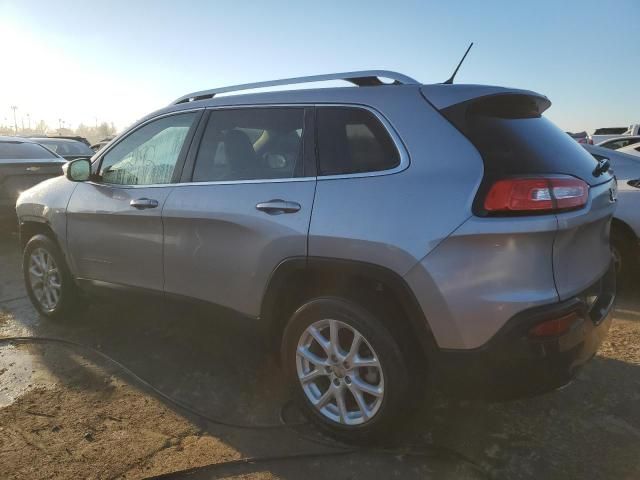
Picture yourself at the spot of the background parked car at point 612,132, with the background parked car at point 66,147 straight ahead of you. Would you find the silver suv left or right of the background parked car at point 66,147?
left

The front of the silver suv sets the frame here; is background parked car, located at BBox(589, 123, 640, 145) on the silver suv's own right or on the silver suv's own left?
on the silver suv's own right

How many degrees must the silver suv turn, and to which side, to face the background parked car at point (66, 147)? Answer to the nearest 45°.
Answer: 0° — it already faces it

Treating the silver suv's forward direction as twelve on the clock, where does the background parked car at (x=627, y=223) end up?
The background parked car is roughly at 3 o'clock from the silver suv.

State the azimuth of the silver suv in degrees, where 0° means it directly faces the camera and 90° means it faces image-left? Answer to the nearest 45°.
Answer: approximately 135°
